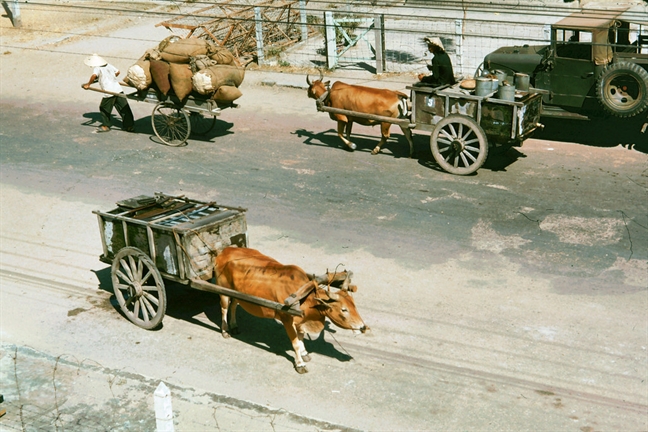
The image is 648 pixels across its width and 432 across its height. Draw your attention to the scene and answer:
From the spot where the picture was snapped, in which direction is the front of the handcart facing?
facing away from the viewer and to the left of the viewer

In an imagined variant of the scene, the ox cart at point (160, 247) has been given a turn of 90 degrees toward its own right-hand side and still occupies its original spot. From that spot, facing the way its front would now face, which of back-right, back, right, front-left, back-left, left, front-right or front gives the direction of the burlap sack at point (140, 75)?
back-right

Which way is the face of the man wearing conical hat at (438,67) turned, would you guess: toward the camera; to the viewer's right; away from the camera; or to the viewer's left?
to the viewer's left

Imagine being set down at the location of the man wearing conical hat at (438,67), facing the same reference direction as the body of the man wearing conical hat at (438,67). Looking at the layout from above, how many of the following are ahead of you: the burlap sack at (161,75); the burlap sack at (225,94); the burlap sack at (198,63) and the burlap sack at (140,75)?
4

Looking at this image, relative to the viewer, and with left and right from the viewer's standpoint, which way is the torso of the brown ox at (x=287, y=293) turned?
facing the viewer and to the right of the viewer

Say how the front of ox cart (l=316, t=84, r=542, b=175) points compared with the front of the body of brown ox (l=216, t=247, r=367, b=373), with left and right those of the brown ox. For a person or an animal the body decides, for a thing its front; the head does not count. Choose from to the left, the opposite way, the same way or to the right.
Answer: the opposite way

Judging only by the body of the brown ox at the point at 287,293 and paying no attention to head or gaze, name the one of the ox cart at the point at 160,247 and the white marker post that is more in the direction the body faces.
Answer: the white marker post

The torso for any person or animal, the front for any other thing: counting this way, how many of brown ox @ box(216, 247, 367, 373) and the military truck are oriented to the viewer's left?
1

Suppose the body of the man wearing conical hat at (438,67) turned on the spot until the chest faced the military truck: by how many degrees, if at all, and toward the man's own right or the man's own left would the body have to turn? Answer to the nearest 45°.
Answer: approximately 180°

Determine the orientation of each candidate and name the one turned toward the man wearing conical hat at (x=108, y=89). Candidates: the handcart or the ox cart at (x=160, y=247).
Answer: the handcart

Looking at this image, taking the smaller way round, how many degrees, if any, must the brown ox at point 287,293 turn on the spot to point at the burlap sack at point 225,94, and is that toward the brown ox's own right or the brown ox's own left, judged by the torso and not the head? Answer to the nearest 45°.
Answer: approximately 135° to the brown ox's own left

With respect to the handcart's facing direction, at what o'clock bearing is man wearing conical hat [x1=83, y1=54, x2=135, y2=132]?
The man wearing conical hat is roughly at 12 o'clock from the handcart.

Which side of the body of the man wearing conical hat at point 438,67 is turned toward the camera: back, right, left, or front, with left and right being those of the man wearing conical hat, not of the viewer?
left

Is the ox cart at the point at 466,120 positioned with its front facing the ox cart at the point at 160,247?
no

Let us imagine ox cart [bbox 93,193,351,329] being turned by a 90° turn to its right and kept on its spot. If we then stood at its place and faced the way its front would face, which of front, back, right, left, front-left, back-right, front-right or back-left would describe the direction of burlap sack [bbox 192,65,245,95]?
back-right

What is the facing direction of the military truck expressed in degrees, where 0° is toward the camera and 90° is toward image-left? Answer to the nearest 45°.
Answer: approximately 90°
